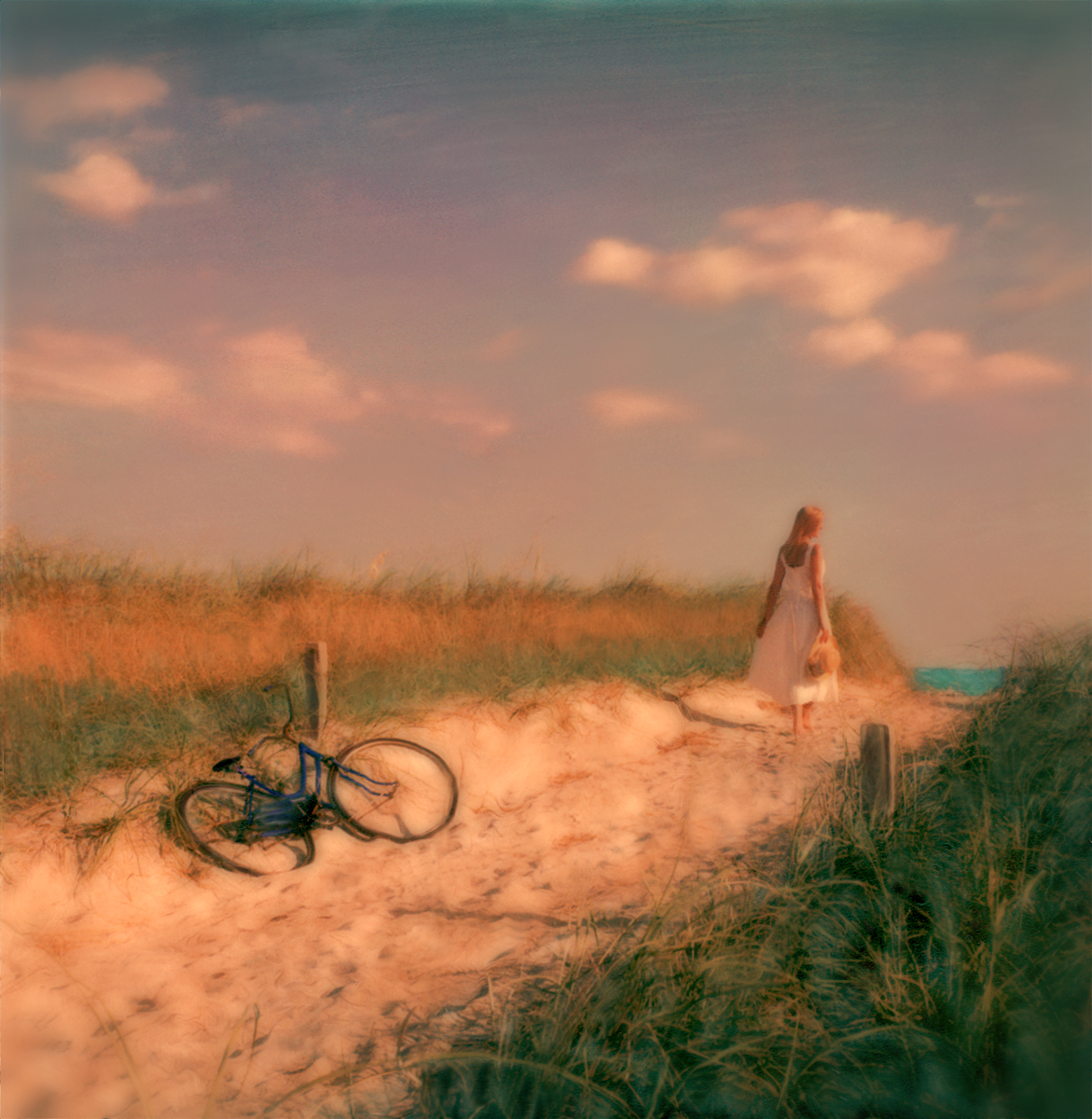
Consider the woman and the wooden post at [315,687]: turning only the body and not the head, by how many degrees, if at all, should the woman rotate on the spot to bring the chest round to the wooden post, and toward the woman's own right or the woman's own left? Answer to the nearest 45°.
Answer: approximately 135° to the woman's own left

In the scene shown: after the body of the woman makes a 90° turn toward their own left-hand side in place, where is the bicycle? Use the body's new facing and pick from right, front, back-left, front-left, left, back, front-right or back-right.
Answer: left

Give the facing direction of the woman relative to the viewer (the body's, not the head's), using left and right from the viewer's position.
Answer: facing away from the viewer and to the right of the viewer

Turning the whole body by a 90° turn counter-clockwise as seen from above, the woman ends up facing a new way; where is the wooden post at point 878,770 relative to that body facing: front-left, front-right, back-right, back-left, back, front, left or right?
back-left
